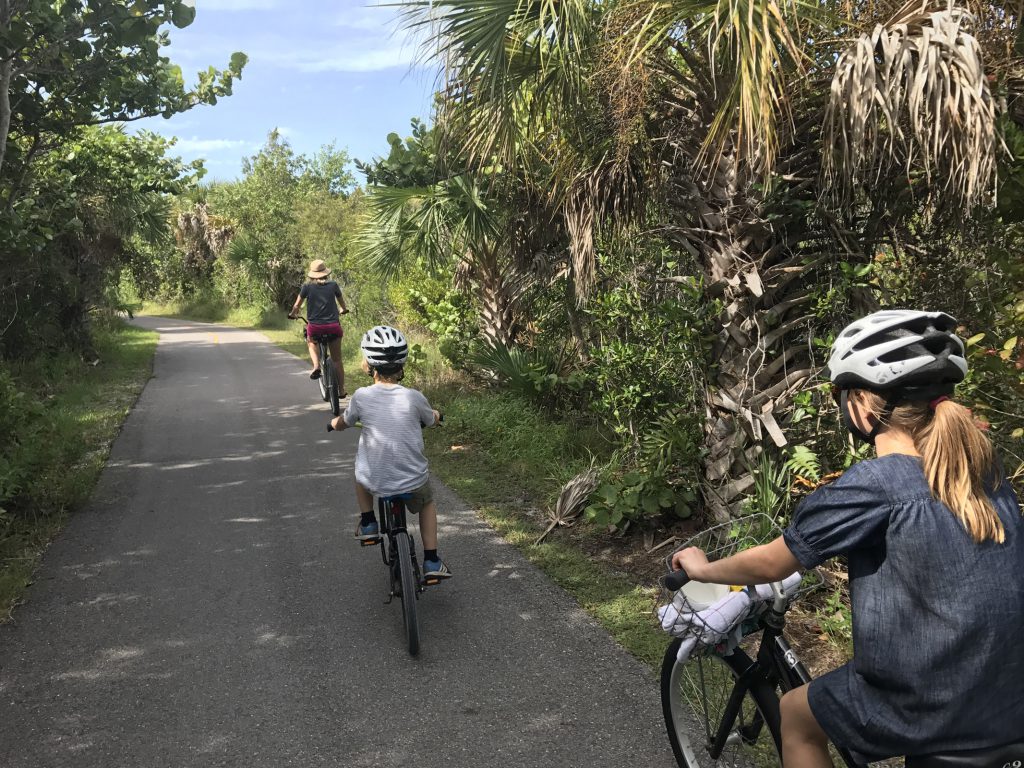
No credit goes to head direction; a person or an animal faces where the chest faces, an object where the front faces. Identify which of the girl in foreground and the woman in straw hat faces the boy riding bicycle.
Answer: the girl in foreground

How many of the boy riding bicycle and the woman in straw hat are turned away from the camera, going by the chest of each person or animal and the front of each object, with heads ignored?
2

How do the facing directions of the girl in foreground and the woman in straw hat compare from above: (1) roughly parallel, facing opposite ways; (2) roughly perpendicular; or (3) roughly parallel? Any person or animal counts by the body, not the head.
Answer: roughly parallel

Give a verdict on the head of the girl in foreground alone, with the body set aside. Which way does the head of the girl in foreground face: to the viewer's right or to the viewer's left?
to the viewer's left

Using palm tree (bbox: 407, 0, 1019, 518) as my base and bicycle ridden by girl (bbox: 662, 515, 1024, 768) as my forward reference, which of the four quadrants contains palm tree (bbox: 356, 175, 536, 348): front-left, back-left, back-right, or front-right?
back-right

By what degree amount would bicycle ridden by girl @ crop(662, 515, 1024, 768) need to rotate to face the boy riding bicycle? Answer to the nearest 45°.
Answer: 0° — it already faces them

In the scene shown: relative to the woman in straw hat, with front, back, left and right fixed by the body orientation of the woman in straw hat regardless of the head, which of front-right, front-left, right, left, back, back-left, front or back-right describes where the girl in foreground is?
back

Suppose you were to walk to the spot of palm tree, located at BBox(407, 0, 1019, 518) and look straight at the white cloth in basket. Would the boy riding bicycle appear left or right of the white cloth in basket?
right

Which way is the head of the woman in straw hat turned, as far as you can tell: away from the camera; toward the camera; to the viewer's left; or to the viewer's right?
away from the camera

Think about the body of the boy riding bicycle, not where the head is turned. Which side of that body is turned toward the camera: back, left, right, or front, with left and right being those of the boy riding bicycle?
back

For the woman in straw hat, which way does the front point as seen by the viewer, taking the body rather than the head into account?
away from the camera

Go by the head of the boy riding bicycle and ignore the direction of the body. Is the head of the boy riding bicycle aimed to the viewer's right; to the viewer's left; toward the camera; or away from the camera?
away from the camera

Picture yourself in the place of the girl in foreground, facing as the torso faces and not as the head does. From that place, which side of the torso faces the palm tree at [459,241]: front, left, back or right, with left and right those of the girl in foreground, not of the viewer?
front

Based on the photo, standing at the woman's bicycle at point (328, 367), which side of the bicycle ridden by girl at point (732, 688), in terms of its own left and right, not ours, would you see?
front
